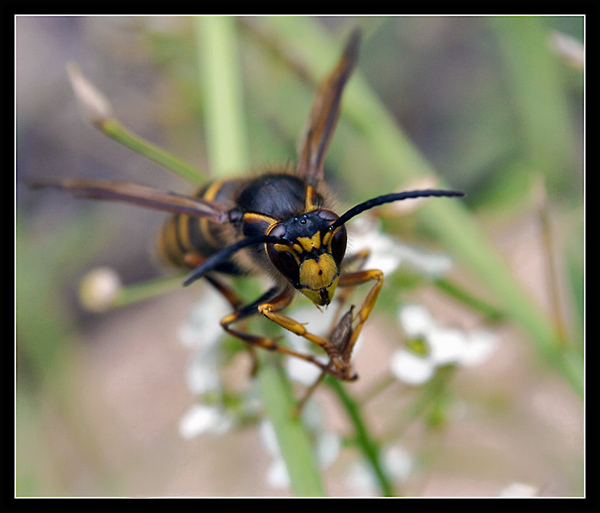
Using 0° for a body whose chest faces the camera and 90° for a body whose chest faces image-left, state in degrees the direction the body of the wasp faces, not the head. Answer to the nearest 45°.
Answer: approximately 315°
